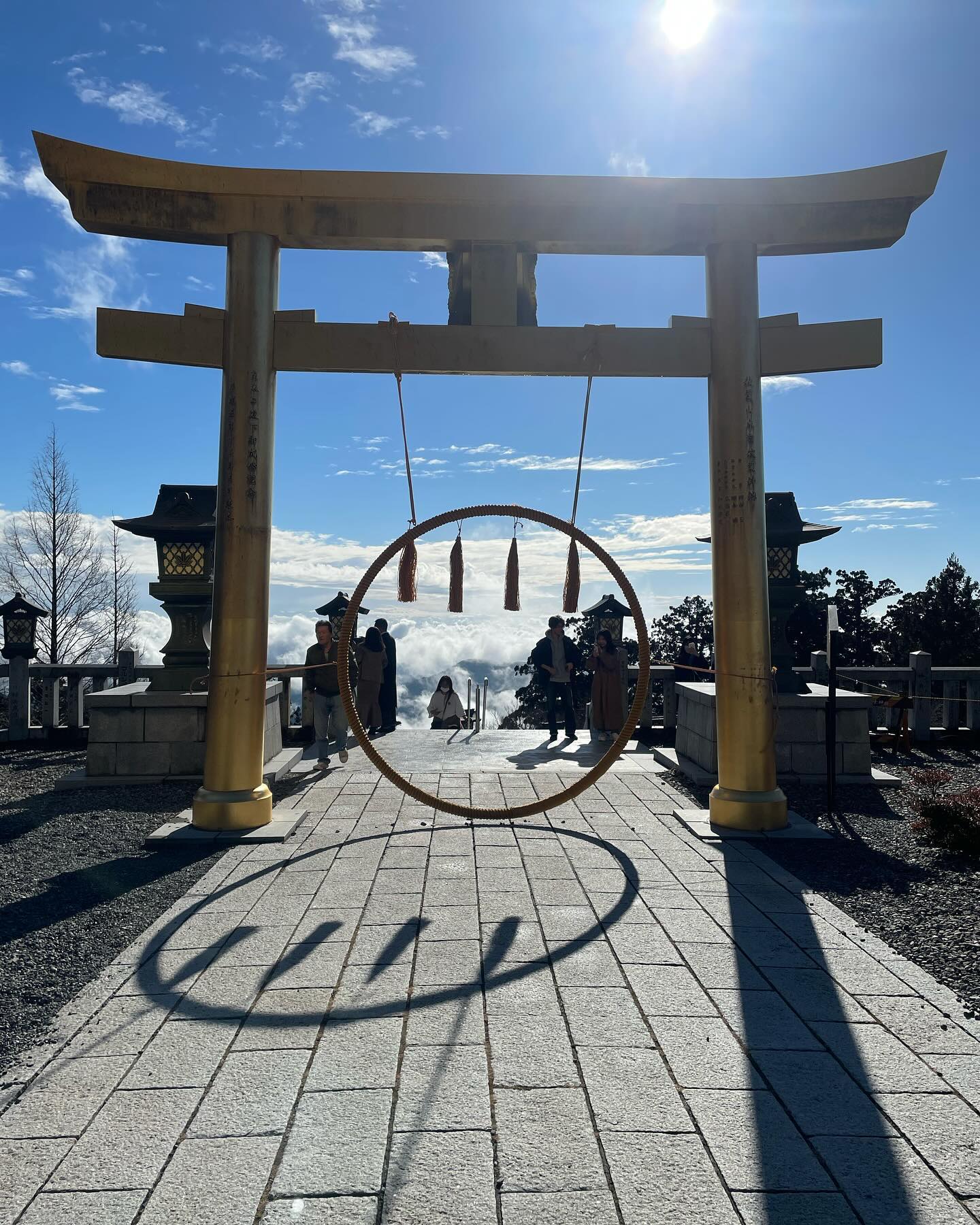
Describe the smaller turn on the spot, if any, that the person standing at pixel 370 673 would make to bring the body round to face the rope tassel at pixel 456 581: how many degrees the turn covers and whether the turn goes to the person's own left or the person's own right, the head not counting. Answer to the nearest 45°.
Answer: approximately 180°

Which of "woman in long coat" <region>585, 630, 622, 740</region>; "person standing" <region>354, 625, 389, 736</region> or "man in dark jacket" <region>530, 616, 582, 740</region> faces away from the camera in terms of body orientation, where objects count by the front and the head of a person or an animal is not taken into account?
the person standing

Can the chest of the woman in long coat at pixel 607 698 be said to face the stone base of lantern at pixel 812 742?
no

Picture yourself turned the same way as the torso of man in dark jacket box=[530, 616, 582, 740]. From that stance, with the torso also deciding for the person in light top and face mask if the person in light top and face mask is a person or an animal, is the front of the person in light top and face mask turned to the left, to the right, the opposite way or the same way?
the same way

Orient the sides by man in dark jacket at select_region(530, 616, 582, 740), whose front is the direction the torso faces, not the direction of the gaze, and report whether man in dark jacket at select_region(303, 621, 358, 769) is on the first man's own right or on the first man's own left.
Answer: on the first man's own right

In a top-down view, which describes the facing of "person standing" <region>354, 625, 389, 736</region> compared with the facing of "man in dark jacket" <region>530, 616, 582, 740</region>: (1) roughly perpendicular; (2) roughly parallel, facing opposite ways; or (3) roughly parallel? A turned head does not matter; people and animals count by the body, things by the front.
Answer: roughly parallel, facing opposite ways

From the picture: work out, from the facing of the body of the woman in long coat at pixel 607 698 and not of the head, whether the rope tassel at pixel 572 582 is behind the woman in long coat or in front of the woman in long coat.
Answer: in front

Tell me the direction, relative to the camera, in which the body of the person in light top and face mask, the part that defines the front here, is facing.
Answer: toward the camera

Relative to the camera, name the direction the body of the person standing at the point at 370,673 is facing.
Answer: away from the camera

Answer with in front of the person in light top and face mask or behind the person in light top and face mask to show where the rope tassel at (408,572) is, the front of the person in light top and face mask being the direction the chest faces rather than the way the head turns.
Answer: in front

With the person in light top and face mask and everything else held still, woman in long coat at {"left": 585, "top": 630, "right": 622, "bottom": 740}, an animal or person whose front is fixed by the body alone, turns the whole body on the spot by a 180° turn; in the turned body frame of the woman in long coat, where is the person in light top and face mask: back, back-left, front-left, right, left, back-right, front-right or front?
left

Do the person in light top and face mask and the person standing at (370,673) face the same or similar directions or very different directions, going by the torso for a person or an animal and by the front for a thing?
very different directions

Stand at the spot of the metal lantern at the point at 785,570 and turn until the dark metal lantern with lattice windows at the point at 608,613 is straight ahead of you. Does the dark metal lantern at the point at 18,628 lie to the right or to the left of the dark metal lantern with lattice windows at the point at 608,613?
left

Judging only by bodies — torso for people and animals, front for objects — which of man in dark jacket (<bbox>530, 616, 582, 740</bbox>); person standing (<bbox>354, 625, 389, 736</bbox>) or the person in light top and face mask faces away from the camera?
the person standing

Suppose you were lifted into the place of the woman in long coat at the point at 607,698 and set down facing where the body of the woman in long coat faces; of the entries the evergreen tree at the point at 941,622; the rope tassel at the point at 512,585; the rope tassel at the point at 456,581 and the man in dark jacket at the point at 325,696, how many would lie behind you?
1

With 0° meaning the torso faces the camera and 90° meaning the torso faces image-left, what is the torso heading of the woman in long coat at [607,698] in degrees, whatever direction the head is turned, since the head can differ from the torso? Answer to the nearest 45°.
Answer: approximately 45°

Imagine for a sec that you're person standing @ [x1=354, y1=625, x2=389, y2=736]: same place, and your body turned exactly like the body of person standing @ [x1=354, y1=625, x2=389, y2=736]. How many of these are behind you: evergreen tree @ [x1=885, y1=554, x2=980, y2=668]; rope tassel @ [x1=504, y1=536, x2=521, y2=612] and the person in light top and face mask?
1

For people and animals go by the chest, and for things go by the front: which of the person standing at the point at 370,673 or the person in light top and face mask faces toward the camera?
the person in light top and face mask

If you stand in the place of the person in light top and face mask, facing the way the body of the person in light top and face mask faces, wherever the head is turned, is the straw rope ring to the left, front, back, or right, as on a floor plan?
front

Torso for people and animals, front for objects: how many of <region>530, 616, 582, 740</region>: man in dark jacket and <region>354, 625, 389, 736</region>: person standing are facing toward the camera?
1

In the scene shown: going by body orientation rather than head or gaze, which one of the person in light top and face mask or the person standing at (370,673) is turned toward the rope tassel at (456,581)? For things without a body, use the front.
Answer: the person in light top and face mask

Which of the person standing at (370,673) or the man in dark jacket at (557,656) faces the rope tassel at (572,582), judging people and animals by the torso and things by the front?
the man in dark jacket

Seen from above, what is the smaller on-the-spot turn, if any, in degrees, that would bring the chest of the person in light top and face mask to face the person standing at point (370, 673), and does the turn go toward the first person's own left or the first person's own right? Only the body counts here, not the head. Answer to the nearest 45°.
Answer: approximately 45° to the first person's own right
